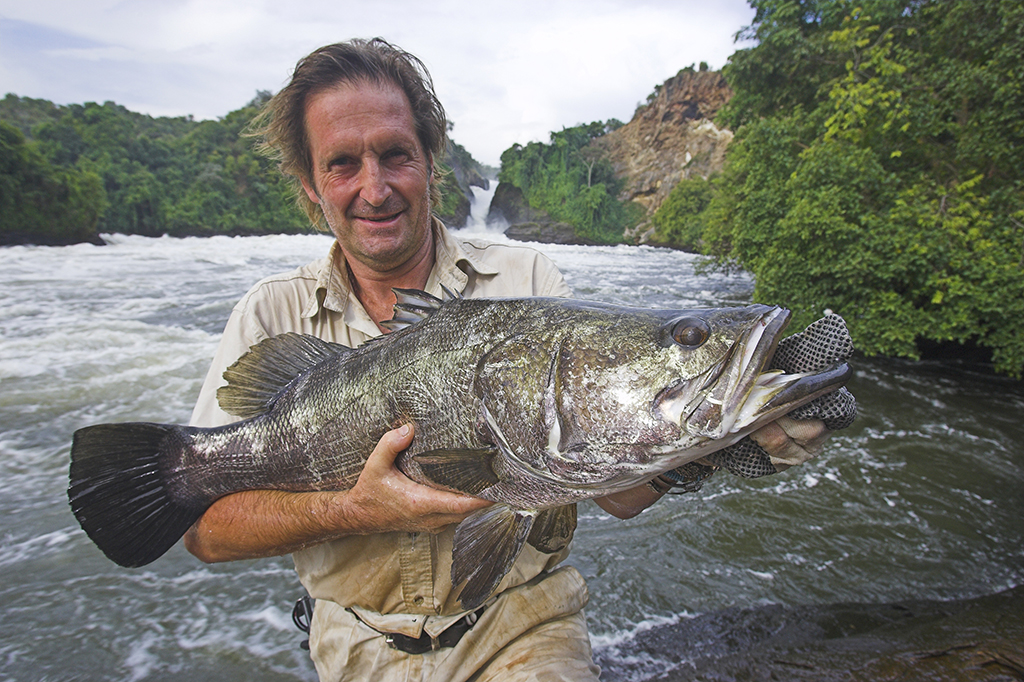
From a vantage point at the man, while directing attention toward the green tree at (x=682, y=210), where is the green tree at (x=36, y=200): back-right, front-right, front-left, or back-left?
front-left

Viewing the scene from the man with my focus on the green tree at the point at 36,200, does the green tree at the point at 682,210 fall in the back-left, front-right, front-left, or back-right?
front-right

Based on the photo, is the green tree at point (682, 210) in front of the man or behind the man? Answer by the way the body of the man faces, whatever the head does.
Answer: behind

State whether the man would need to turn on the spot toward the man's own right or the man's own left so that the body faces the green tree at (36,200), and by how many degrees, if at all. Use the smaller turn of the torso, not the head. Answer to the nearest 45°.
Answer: approximately 135° to the man's own right

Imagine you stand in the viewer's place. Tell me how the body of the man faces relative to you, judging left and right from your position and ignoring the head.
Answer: facing the viewer
